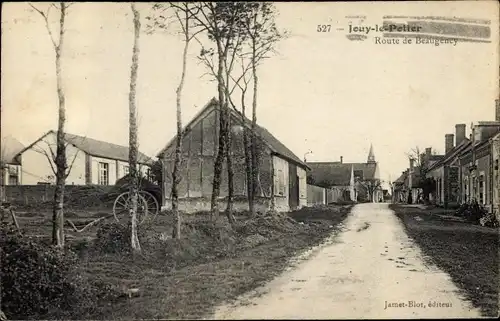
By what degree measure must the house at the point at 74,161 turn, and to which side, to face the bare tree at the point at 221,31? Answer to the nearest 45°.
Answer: approximately 45° to its left

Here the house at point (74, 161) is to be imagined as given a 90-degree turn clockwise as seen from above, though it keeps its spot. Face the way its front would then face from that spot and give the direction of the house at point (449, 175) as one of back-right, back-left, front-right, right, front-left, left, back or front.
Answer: back

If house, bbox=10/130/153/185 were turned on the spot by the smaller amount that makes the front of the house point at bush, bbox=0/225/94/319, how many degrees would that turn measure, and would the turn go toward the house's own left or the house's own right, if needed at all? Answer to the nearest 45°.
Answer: approximately 45° to the house's own right

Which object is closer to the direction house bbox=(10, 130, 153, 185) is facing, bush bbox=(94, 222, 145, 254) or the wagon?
the bush

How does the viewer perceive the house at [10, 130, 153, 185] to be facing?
facing the viewer and to the right of the viewer

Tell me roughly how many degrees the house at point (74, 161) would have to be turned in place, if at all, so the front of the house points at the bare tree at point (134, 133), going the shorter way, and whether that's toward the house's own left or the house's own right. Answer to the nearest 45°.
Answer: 0° — it already faces it

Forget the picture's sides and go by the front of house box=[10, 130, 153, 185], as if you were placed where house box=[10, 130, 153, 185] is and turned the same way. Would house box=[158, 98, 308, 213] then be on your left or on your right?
on your left

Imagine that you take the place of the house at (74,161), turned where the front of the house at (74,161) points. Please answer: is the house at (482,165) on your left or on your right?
on your left

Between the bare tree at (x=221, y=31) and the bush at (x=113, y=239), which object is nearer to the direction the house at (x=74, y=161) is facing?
the bush

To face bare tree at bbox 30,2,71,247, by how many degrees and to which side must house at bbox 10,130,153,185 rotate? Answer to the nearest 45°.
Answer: approximately 45° to its right

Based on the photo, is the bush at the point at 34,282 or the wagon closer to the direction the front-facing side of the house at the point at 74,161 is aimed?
the bush

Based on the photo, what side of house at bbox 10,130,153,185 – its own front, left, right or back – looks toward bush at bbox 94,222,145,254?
front
